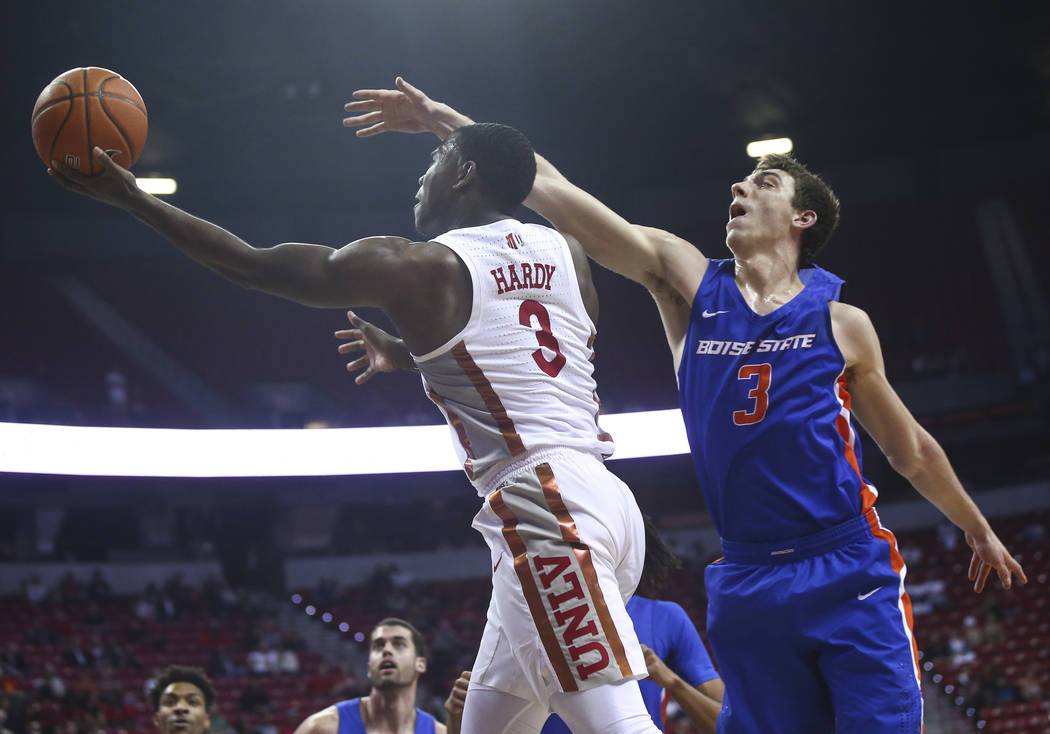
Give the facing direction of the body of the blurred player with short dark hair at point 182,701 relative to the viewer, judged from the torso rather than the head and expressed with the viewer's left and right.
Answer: facing the viewer

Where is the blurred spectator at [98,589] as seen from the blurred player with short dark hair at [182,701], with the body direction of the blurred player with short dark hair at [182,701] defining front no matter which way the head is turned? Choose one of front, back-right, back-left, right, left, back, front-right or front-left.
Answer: back

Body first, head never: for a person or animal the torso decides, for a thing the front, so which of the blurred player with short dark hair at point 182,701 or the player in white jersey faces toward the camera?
the blurred player with short dark hair

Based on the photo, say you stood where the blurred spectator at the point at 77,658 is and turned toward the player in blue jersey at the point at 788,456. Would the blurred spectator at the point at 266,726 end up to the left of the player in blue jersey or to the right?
left

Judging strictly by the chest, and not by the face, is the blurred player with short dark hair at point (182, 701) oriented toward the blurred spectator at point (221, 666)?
no

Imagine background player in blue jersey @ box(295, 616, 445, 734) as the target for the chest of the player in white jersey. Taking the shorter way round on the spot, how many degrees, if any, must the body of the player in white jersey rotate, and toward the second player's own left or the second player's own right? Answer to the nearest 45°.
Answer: approximately 45° to the second player's own right

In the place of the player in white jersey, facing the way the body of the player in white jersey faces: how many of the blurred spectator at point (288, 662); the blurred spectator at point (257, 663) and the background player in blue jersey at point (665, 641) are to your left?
0

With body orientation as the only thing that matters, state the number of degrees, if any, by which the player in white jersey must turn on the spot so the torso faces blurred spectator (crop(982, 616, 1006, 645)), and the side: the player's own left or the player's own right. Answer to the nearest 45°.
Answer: approximately 90° to the player's own right

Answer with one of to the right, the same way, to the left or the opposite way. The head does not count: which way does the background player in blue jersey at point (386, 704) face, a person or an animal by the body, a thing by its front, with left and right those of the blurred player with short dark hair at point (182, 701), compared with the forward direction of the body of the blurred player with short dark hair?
the same way

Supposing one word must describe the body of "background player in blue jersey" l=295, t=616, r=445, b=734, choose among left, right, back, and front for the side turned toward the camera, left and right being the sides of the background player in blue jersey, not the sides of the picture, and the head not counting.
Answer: front

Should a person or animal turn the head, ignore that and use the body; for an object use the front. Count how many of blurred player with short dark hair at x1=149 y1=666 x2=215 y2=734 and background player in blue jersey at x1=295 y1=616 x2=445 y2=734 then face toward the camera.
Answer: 2

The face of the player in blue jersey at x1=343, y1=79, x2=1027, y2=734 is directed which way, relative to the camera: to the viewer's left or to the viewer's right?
to the viewer's left

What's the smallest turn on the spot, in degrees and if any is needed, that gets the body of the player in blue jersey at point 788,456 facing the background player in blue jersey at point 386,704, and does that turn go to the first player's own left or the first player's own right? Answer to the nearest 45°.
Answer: approximately 90° to the first player's own right

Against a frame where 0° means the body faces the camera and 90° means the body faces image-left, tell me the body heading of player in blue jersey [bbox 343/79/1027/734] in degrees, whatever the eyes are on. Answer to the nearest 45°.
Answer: approximately 45°

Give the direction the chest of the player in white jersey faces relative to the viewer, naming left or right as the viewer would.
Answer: facing away from the viewer and to the left of the viewer

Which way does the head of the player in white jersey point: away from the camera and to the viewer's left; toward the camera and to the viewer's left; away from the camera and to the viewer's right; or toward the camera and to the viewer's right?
away from the camera and to the viewer's left

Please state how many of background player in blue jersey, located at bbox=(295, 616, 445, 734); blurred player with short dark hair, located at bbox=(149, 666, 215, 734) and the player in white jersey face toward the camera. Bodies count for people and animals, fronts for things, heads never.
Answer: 2

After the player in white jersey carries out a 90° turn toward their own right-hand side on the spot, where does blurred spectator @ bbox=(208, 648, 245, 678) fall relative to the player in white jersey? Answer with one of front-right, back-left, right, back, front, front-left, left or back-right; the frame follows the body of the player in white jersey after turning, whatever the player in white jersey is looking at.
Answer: front-left

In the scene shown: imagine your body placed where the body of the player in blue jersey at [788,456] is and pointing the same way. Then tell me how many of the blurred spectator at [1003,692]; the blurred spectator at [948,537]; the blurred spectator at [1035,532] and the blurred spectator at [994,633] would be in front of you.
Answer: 0
